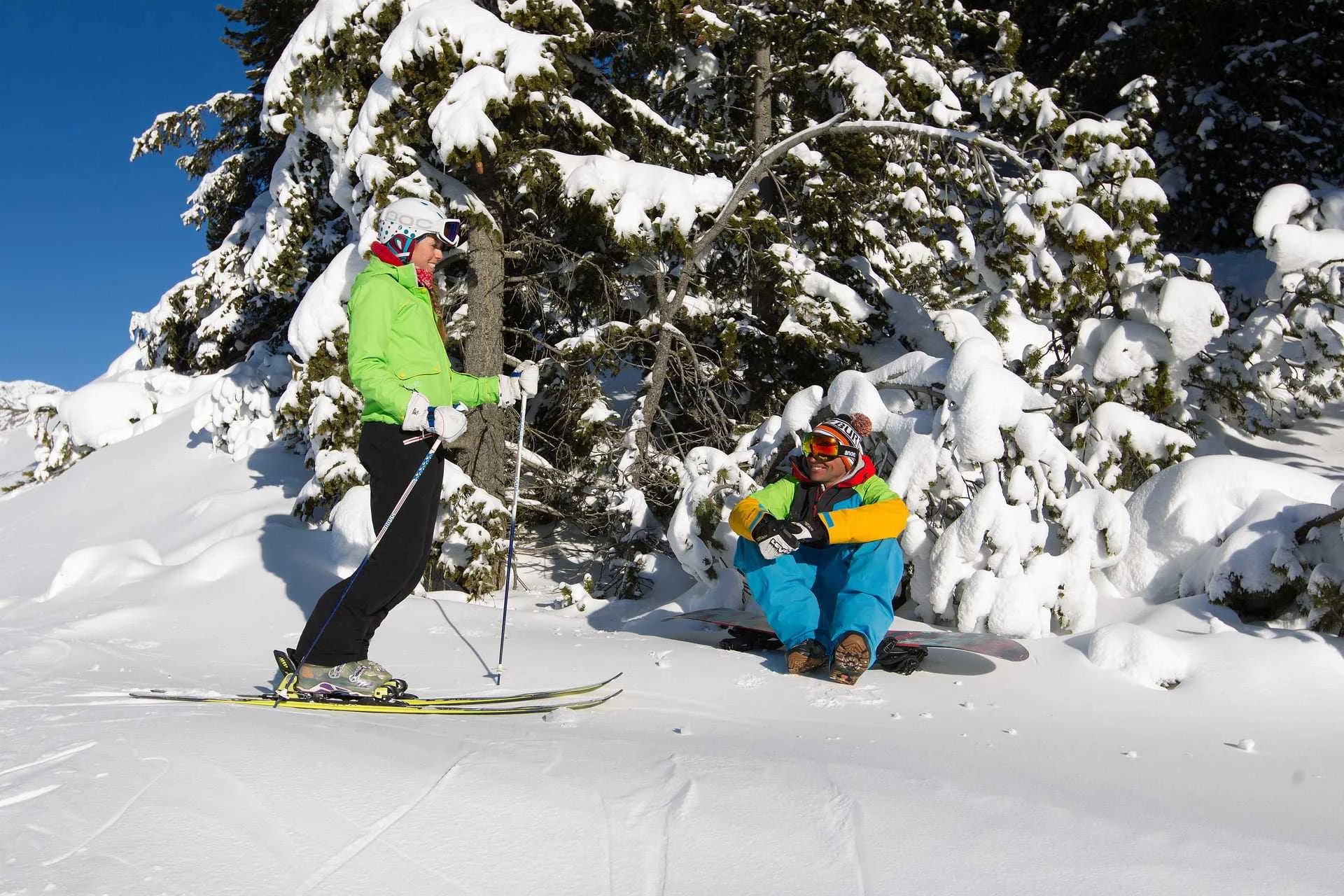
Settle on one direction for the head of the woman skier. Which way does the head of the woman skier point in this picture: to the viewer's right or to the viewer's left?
to the viewer's right

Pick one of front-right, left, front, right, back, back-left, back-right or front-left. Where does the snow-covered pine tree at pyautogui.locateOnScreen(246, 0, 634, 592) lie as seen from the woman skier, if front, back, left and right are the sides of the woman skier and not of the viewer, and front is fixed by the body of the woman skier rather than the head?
left

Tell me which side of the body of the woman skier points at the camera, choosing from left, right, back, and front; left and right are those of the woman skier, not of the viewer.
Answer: right

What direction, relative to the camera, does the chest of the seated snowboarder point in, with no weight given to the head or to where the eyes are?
toward the camera

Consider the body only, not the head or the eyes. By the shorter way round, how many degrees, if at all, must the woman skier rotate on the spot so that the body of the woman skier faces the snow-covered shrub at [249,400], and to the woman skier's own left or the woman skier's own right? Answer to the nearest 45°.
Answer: approximately 90° to the woman skier's own left

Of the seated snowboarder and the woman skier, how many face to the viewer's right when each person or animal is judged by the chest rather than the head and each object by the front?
1

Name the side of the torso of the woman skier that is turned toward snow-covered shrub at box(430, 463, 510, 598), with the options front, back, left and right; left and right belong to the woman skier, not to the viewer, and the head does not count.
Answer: left

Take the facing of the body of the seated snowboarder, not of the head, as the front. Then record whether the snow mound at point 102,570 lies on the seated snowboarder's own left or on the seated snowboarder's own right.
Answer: on the seated snowboarder's own right

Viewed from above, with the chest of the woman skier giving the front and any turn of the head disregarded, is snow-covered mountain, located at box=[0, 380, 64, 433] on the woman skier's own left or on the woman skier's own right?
on the woman skier's own left

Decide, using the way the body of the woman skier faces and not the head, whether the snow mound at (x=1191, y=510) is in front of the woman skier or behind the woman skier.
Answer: in front

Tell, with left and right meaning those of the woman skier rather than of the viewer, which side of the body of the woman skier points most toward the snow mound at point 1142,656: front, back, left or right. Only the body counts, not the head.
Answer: front

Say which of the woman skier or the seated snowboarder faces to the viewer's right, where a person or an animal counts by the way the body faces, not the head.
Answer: the woman skier
